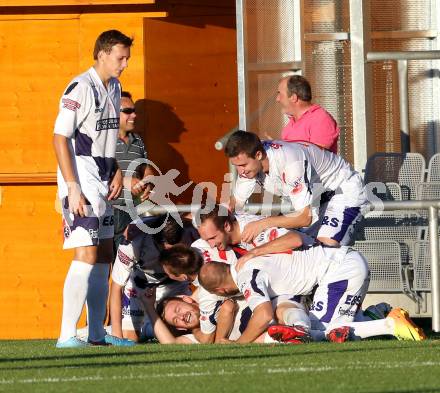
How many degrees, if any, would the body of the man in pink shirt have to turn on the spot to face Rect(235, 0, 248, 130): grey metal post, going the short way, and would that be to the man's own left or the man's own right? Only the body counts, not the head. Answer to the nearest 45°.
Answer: approximately 45° to the man's own right

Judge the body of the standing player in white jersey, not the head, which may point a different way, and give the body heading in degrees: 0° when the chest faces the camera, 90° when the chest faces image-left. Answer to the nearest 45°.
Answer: approximately 315°

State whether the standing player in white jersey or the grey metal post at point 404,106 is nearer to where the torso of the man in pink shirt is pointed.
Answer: the standing player in white jersey

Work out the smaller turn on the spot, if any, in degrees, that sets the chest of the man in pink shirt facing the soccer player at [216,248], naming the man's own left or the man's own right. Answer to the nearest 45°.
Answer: approximately 45° to the man's own left

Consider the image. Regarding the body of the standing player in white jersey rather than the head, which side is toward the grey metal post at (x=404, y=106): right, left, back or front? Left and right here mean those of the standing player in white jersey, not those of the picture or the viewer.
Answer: left

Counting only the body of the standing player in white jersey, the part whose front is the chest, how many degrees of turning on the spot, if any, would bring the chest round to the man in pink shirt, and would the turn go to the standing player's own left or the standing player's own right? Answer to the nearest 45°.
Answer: approximately 90° to the standing player's own left

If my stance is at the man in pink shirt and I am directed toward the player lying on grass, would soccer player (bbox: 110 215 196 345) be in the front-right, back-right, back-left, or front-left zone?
front-right

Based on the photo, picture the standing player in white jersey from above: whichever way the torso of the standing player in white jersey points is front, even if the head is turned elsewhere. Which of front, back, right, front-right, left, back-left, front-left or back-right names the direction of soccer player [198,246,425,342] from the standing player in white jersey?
front-left
